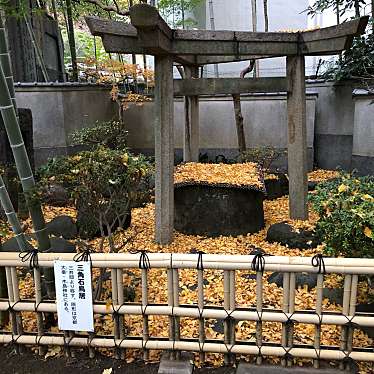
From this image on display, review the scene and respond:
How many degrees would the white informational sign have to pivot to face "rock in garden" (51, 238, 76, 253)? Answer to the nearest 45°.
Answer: approximately 180°

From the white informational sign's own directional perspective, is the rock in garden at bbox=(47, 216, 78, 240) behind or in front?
behind

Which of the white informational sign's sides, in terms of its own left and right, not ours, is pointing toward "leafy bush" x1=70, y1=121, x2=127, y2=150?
back

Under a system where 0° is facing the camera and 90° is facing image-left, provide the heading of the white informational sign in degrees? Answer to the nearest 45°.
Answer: approximately 0°

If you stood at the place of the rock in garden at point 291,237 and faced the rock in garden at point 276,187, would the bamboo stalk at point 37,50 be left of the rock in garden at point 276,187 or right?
left

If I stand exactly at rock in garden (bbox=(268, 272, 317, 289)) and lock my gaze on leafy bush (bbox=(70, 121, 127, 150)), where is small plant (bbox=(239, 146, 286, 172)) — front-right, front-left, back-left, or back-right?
front-right

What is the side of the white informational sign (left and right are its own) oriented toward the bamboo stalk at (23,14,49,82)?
back

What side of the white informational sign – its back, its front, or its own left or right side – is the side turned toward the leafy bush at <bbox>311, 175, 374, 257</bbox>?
left

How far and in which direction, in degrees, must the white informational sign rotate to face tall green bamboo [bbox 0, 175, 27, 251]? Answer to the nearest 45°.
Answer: approximately 135° to its right

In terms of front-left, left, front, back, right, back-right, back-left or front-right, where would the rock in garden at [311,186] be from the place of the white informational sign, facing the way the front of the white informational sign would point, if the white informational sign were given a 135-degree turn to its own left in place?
front

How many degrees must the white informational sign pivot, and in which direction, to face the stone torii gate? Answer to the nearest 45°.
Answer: approximately 135° to its left

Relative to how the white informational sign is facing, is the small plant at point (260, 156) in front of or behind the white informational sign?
behind

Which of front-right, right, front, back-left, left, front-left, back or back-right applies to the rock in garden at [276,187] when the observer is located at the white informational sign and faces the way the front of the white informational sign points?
back-left
